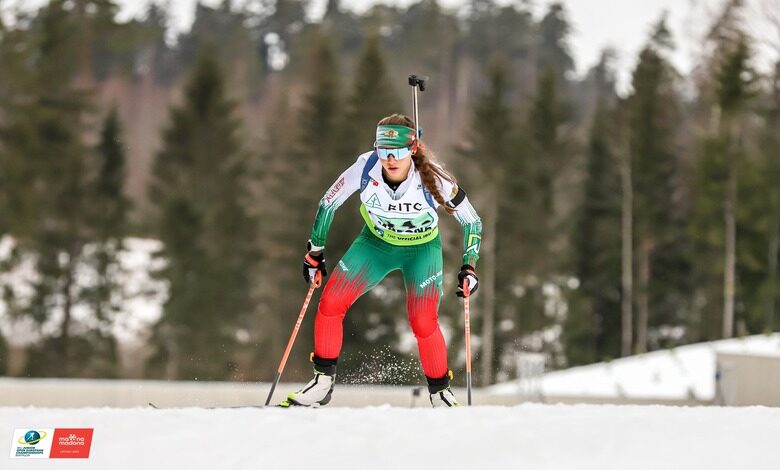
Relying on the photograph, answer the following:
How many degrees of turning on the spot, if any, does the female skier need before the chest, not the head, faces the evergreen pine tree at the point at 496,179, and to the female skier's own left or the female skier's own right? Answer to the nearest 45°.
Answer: approximately 180°

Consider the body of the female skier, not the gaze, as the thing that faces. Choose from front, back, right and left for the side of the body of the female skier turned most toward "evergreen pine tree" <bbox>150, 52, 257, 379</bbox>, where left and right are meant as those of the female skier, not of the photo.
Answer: back

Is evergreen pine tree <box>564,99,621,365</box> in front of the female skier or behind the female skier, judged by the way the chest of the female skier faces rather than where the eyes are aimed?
behind

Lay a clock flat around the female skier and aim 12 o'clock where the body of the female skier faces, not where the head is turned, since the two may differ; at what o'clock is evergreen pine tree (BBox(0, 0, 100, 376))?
The evergreen pine tree is roughly at 5 o'clock from the female skier.

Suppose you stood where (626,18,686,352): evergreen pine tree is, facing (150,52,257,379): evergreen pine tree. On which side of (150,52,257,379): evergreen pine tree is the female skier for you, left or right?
left

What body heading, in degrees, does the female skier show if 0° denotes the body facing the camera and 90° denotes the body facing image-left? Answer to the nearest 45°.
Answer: approximately 0°

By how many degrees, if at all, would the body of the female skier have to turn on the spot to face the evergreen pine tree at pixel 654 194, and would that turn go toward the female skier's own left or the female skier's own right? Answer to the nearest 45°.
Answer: approximately 180°
